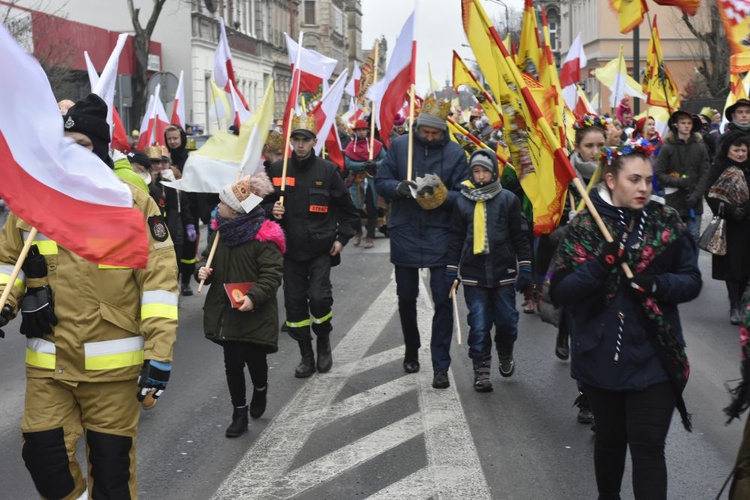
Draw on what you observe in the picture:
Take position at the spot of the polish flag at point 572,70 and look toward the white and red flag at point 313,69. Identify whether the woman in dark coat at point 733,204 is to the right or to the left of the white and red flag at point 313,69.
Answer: left

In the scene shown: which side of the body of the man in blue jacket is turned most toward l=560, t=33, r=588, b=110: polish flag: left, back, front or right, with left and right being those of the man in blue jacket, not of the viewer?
back

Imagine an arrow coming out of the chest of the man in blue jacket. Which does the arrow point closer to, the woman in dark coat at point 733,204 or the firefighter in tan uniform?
the firefighter in tan uniform

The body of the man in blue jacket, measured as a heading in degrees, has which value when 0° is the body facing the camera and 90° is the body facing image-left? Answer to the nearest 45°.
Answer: approximately 0°

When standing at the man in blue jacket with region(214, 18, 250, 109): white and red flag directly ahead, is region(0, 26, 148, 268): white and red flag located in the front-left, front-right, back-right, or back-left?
back-left

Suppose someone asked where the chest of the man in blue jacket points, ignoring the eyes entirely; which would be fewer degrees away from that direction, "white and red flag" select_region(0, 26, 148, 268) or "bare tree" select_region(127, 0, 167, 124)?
the white and red flag
